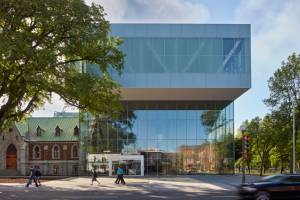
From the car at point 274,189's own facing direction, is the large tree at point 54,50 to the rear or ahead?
ahead

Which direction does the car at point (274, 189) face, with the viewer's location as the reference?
facing to the left of the viewer
